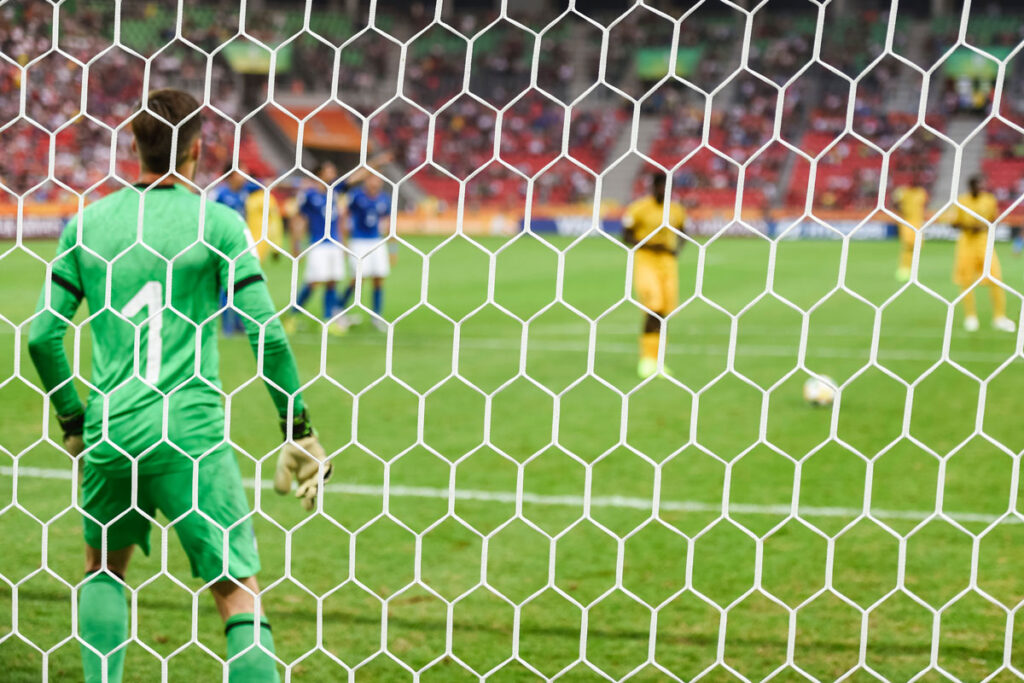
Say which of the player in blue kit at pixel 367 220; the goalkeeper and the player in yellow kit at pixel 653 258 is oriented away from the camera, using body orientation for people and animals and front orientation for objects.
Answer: the goalkeeper

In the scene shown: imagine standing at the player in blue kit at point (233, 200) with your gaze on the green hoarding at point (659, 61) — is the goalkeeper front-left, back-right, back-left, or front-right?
back-right

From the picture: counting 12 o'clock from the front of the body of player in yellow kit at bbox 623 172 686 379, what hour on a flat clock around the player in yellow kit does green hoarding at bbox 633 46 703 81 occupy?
The green hoarding is roughly at 6 o'clock from the player in yellow kit.

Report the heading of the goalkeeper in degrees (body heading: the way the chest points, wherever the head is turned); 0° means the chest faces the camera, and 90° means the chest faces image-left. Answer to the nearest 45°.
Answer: approximately 180°

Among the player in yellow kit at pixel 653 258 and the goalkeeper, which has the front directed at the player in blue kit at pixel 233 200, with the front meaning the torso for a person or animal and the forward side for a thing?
the goalkeeper

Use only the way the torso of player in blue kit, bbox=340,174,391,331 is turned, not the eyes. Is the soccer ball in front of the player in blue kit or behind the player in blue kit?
in front

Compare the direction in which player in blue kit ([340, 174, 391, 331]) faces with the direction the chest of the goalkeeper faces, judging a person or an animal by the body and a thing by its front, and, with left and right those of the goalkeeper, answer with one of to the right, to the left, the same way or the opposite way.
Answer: the opposite way

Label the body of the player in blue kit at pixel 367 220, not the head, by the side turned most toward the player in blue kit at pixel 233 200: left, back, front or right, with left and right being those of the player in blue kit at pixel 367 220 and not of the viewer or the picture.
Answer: right

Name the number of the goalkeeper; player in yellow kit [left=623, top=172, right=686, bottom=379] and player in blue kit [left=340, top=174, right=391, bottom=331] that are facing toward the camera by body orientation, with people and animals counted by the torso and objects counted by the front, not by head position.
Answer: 2
